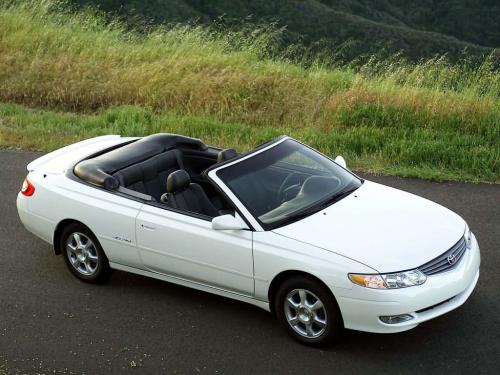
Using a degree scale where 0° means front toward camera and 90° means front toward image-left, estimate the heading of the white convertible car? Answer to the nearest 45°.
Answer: approximately 315°
